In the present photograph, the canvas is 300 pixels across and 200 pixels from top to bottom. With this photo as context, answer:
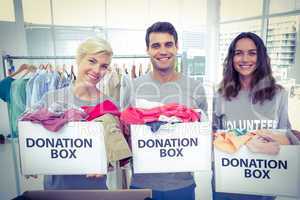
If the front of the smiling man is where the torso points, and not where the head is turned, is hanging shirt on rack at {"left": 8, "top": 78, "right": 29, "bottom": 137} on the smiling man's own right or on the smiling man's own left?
on the smiling man's own right

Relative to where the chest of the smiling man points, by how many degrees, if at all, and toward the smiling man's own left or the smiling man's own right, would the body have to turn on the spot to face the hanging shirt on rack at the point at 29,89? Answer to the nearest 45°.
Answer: approximately 135° to the smiling man's own right

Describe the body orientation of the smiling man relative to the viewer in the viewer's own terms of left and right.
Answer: facing the viewer

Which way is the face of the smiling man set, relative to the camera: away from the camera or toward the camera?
toward the camera

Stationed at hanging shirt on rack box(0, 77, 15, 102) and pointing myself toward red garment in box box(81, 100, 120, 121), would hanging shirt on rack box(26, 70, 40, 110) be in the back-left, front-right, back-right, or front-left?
front-left

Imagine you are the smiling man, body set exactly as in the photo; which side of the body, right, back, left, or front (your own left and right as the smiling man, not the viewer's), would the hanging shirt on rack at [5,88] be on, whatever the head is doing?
right

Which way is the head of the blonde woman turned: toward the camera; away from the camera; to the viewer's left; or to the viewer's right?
toward the camera

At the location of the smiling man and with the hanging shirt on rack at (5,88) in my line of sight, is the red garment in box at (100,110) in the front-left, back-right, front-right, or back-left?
front-left
